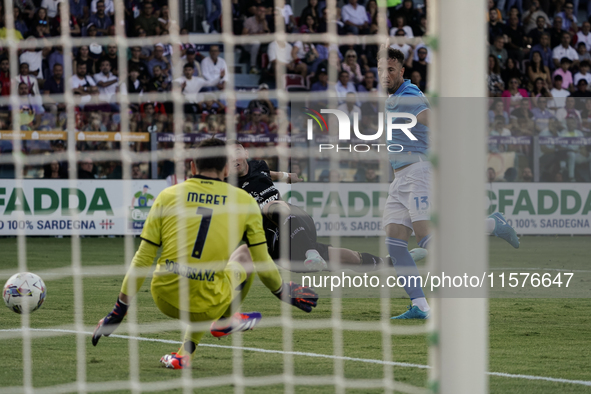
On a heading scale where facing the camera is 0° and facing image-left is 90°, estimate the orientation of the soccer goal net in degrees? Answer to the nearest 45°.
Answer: approximately 180°

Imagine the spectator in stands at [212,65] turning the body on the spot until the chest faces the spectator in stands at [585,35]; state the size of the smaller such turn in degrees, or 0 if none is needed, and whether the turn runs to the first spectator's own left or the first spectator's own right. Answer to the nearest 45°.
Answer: approximately 135° to the first spectator's own left

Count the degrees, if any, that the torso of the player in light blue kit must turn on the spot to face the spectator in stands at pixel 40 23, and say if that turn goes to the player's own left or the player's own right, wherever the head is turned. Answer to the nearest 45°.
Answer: approximately 90° to the player's own right

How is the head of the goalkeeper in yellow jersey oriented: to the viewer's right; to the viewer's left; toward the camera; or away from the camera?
away from the camera

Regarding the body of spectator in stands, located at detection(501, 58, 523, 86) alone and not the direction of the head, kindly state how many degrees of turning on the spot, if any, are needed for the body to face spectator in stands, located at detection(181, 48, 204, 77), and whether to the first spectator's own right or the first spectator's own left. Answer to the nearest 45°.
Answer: approximately 45° to the first spectator's own right

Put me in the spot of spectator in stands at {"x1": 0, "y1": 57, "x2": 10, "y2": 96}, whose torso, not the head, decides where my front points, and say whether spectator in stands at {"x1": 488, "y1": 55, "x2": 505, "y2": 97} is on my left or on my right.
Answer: on my left

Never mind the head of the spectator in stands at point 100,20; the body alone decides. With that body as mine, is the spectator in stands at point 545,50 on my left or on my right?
on my left

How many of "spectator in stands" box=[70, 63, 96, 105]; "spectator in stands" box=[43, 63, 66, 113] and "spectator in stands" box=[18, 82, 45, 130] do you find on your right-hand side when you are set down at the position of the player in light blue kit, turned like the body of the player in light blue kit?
3

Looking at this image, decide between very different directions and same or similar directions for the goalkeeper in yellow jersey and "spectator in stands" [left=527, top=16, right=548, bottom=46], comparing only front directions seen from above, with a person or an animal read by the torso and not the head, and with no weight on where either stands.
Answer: very different directions

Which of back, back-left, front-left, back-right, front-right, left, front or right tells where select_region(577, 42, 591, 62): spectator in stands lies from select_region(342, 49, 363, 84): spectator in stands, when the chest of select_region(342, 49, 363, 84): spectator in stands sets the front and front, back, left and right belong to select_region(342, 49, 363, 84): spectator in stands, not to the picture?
back-left
